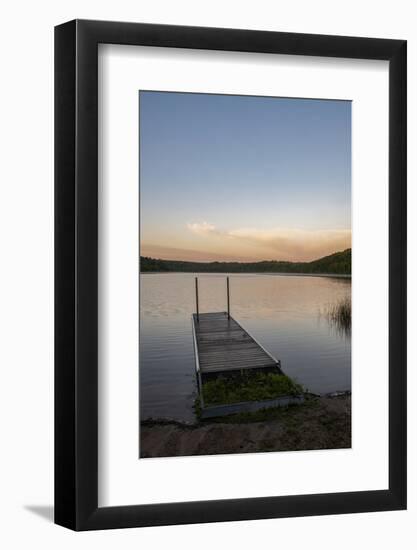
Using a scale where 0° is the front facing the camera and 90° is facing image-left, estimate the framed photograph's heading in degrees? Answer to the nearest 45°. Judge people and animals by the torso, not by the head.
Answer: approximately 315°
